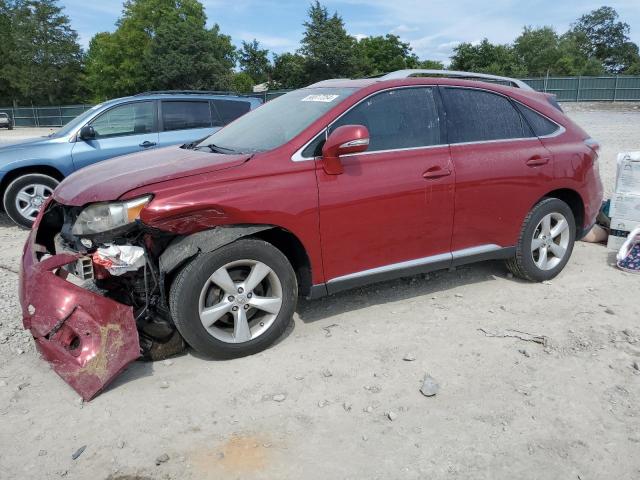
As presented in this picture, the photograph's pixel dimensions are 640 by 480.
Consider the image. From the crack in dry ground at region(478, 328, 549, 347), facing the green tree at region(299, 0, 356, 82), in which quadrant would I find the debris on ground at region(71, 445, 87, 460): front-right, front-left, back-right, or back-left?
back-left

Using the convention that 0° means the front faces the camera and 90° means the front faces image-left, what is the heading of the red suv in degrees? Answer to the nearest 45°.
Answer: approximately 45°

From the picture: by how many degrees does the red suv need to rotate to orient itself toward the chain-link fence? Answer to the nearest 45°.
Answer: approximately 180°

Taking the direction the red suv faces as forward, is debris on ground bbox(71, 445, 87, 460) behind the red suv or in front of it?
in front

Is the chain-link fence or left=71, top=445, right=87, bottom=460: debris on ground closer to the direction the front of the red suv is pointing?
the debris on ground

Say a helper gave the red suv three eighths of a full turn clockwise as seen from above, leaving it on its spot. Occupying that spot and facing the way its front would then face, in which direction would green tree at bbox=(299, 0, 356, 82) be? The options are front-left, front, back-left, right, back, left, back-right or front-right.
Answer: front
